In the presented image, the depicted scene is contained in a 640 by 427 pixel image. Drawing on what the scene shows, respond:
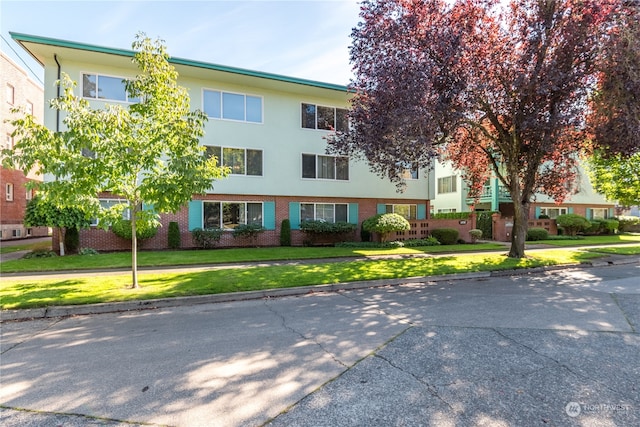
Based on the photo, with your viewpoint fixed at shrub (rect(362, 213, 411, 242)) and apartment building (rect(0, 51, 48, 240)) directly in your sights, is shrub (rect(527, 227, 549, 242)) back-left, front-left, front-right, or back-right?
back-right

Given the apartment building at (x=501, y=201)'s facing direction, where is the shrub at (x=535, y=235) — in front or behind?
in front

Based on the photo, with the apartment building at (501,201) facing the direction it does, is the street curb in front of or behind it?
in front

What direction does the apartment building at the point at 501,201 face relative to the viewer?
toward the camera

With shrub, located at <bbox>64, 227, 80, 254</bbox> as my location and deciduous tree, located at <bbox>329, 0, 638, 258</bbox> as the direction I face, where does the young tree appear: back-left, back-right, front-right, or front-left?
front-right

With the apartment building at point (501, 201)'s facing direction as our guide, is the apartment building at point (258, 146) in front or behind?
in front

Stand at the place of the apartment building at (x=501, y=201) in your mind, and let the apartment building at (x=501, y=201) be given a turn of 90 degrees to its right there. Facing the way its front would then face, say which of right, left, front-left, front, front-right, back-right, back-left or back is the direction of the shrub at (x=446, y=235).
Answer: left

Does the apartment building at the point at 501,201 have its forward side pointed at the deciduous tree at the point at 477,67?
yes

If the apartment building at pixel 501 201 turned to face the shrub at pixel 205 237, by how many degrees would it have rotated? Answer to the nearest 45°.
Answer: approximately 45° to its right

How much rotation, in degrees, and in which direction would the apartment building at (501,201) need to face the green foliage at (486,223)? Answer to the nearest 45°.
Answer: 0° — it already faces it

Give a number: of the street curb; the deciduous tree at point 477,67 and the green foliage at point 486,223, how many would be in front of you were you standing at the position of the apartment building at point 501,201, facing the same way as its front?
3

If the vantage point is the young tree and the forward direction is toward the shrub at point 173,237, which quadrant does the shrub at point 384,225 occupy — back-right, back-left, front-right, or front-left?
front-right
